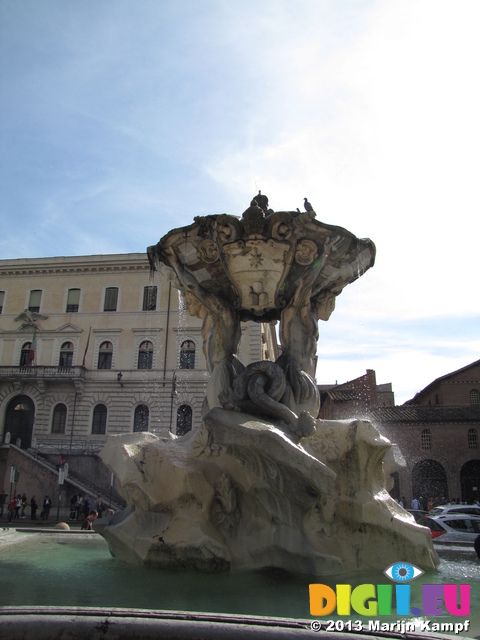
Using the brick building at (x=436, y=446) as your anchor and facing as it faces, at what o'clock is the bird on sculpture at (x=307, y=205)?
The bird on sculpture is roughly at 12 o'clock from the brick building.

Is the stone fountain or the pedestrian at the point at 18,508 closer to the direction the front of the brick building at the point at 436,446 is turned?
the stone fountain

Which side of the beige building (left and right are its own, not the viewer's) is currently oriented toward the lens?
front

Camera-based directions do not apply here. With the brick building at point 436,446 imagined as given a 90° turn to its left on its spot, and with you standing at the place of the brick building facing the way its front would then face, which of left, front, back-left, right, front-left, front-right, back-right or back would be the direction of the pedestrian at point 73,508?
back-right

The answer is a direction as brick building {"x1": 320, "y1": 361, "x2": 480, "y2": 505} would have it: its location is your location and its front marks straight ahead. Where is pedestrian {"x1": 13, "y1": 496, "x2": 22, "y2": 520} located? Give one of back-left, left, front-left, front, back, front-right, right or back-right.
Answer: front-right

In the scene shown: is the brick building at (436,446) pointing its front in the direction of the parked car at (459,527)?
yes

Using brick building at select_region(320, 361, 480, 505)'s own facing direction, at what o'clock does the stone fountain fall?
The stone fountain is roughly at 12 o'clock from the brick building.

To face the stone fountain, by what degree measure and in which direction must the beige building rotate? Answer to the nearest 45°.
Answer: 0° — it already faces it

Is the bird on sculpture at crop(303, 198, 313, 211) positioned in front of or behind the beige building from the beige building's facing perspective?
in front

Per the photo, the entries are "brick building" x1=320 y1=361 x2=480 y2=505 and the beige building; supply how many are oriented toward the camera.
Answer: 2
